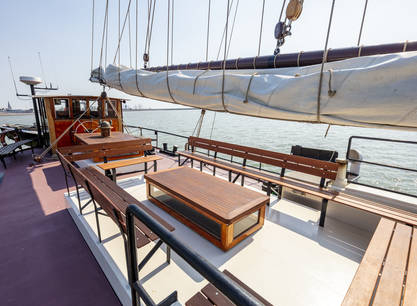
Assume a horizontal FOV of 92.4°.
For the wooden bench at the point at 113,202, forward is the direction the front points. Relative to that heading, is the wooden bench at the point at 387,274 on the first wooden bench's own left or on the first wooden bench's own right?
on the first wooden bench's own right

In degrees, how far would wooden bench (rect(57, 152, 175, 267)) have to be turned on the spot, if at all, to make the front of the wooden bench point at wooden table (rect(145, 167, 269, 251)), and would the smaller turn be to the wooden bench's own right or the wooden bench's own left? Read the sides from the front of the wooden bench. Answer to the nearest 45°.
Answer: approximately 45° to the wooden bench's own right

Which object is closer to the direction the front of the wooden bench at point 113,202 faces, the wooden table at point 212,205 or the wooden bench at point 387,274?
the wooden table

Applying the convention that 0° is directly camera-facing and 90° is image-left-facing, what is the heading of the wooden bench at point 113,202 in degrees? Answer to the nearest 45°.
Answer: approximately 225°

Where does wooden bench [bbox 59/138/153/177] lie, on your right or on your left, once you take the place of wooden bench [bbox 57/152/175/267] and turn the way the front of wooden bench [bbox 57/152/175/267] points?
on your left
